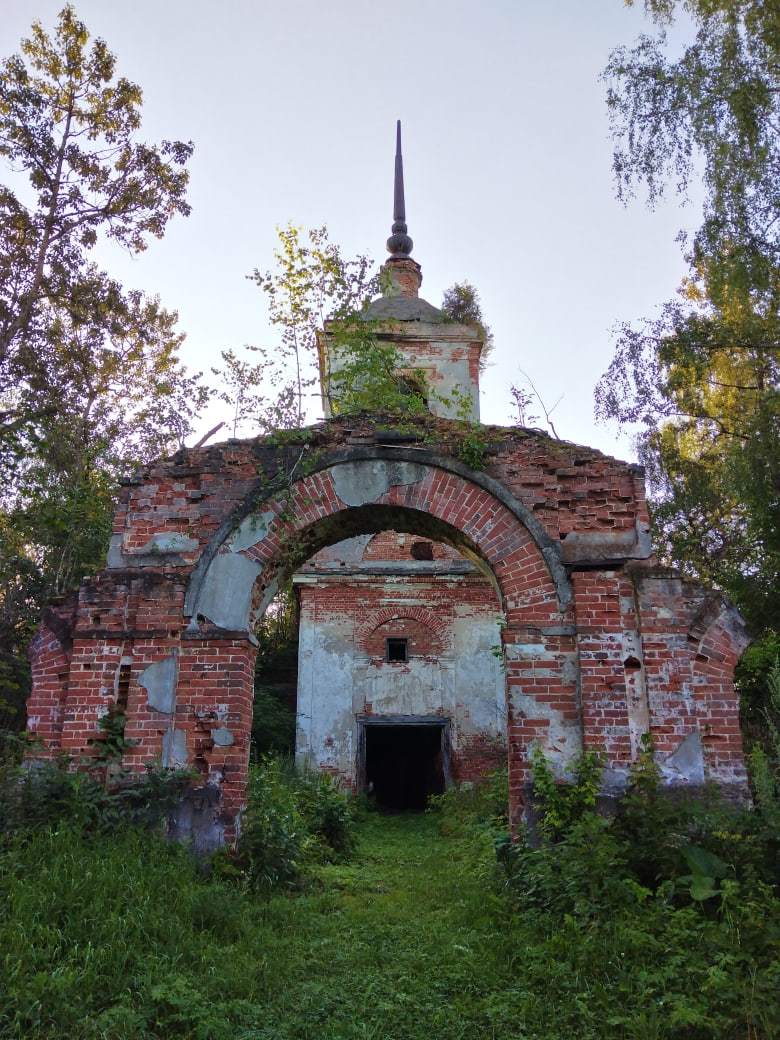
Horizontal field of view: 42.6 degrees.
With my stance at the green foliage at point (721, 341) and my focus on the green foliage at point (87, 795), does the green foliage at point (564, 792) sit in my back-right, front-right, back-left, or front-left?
front-left

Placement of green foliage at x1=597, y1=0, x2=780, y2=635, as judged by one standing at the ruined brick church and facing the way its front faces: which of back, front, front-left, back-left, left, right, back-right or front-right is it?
back-left

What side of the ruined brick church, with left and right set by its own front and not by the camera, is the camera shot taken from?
front
